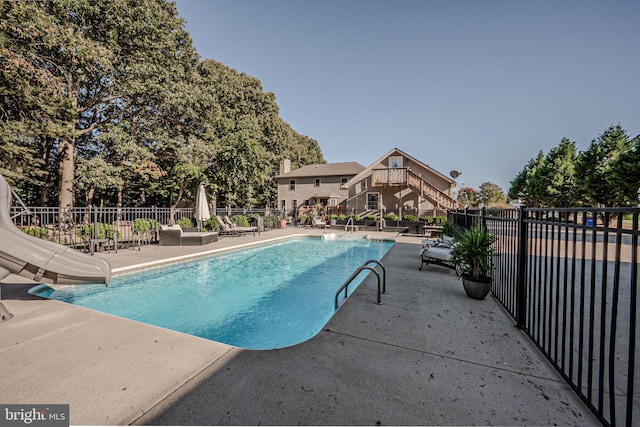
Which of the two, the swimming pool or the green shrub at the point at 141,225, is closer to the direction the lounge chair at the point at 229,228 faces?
the swimming pool

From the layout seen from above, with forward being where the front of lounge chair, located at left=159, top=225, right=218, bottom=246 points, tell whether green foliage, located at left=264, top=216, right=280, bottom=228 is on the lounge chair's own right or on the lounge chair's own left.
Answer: on the lounge chair's own left

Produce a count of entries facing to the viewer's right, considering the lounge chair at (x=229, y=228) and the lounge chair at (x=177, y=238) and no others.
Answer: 2

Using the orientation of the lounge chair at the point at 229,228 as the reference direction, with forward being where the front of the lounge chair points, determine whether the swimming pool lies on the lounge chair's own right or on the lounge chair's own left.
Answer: on the lounge chair's own right

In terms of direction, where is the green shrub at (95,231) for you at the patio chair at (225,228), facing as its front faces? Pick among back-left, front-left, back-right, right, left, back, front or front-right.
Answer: back-right

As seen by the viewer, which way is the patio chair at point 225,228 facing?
to the viewer's right

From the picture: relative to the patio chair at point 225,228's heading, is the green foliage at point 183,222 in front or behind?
behind

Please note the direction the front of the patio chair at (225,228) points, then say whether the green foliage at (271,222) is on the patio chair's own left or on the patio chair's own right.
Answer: on the patio chair's own left

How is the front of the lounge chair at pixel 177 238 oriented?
to the viewer's right

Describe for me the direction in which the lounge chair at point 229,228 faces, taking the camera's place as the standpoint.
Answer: facing to the right of the viewer

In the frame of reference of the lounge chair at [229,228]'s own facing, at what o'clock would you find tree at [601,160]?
The tree is roughly at 12 o'clock from the lounge chair.
